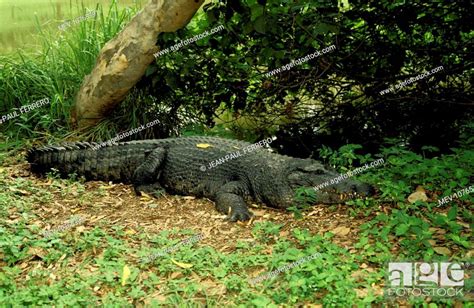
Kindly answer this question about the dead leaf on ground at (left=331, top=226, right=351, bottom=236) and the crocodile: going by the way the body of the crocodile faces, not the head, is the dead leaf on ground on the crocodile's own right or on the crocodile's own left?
on the crocodile's own right

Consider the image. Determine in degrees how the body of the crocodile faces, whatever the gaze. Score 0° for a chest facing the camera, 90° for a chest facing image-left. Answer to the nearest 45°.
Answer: approximately 270°
